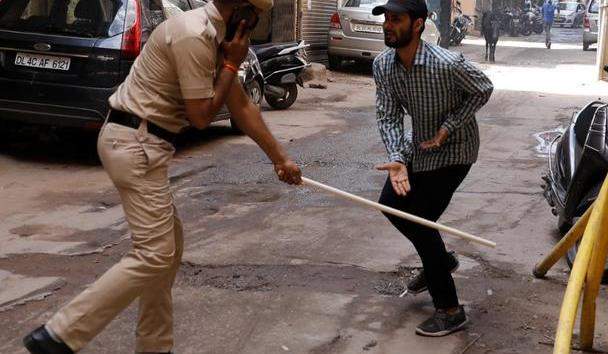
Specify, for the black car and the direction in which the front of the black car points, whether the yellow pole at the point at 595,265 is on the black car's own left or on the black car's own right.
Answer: on the black car's own right

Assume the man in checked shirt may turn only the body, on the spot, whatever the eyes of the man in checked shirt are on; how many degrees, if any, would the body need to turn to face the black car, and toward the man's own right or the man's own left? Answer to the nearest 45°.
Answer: approximately 90° to the man's own right

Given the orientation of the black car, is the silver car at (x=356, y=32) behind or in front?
in front

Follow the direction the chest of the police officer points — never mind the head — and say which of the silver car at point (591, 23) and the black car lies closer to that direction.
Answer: the silver car

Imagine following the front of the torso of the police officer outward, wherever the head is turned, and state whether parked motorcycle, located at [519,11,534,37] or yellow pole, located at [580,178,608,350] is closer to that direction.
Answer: the yellow pole

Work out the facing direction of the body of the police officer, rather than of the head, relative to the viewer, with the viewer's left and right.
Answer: facing to the right of the viewer

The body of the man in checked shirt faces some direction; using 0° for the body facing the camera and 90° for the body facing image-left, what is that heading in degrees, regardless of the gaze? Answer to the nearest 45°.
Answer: approximately 45°

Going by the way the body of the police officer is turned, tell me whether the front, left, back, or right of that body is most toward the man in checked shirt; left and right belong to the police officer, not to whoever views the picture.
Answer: front

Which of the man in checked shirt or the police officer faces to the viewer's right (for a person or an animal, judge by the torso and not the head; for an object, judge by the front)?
the police officer

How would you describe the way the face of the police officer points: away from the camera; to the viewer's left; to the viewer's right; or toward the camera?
to the viewer's right

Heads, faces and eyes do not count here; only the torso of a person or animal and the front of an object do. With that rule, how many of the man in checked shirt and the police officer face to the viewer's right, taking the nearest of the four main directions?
1

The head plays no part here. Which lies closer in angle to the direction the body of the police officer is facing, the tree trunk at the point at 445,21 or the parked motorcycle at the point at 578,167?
the parked motorcycle

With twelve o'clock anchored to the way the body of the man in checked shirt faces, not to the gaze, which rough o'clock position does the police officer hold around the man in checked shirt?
The police officer is roughly at 12 o'clock from the man in checked shirt.

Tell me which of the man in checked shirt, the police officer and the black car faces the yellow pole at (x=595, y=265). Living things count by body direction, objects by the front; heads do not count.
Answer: the police officer

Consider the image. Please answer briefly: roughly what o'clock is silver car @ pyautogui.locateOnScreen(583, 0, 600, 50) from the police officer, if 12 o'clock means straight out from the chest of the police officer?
The silver car is roughly at 10 o'clock from the police officer.

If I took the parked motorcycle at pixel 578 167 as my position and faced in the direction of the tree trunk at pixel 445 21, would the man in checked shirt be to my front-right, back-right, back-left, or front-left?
back-left
